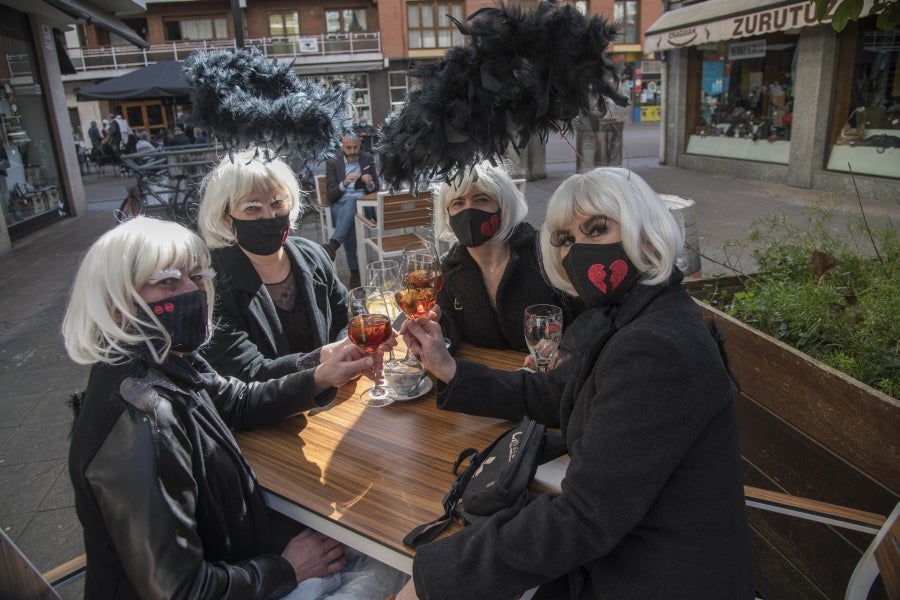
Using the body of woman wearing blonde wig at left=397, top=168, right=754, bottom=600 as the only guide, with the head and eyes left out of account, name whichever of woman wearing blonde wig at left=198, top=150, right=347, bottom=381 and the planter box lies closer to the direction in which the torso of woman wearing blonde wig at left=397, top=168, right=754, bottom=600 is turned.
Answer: the woman wearing blonde wig

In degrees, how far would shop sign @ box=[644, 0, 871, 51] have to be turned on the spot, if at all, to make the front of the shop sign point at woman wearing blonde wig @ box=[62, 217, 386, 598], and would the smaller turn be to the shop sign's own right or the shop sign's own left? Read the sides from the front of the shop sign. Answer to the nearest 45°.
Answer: approximately 45° to the shop sign's own left

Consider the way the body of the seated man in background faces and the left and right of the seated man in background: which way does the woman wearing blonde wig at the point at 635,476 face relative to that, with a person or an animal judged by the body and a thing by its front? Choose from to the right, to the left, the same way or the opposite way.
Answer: to the right

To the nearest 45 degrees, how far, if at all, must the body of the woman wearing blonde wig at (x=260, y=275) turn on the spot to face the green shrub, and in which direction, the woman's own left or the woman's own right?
approximately 45° to the woman's own left

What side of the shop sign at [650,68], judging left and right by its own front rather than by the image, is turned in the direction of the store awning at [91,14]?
front

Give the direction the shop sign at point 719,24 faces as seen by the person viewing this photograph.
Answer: facing the viewer and to the left of the viewer

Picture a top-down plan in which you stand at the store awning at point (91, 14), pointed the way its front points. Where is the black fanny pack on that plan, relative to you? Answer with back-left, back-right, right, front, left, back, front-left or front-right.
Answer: front-right

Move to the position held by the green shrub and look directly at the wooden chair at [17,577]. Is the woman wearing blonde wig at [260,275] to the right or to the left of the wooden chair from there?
right

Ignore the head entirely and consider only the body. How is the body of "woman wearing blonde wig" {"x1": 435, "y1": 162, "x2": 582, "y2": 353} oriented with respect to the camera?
toward the camera

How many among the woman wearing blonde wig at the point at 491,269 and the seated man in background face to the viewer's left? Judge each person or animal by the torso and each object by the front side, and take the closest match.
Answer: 0

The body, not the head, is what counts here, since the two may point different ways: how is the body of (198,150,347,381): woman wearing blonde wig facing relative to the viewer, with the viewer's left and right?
facing the viewer and to the right of the viewer

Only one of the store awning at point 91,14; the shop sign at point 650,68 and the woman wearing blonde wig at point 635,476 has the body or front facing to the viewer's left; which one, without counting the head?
the woman wearing blonde wig

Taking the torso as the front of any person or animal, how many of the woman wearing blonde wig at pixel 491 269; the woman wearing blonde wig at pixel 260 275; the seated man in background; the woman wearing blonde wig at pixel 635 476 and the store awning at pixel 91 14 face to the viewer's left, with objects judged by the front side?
1

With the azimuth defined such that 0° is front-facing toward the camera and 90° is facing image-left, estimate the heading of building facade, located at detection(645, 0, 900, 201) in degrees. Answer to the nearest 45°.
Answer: approximately 45°

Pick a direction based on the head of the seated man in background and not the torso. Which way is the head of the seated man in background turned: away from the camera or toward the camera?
toward the camera

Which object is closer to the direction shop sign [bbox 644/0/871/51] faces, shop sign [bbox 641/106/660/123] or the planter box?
the planter box

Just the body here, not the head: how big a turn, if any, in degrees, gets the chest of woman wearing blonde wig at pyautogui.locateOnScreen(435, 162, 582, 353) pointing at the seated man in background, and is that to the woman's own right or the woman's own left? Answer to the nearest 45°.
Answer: approximately 180°

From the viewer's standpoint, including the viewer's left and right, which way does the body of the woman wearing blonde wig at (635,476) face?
facing to the left of the viewer
